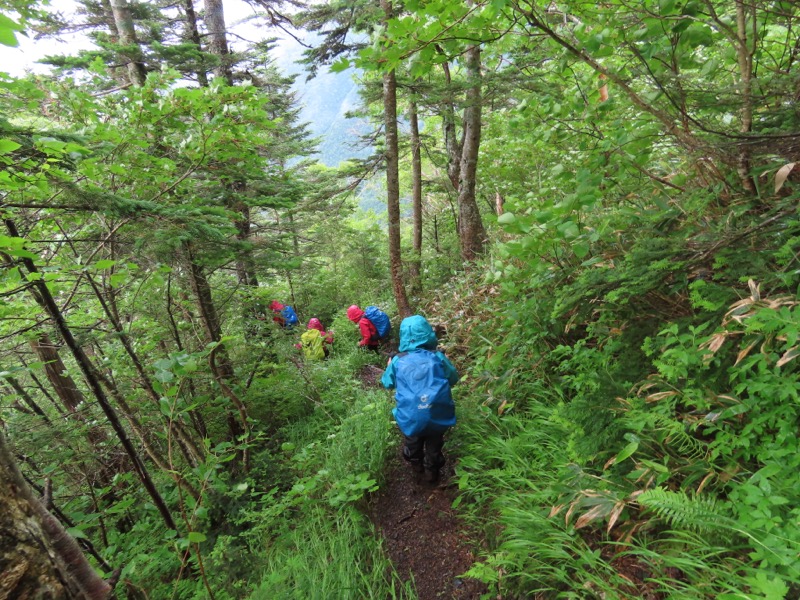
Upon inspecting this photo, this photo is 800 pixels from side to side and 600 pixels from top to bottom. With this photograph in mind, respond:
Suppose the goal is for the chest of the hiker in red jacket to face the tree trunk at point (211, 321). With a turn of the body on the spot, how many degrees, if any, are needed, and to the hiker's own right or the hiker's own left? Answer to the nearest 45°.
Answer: approximately 45° to the hiker's own left

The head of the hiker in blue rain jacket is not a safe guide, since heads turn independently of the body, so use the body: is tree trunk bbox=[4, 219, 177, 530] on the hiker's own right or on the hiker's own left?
on the hiker's own left

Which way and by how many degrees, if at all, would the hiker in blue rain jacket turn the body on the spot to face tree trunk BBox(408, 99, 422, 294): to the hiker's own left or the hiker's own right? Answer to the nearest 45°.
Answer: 0° — they already face it

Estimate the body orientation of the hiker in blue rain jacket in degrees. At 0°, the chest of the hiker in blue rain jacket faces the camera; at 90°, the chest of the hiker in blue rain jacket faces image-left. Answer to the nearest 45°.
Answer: approximately 180°

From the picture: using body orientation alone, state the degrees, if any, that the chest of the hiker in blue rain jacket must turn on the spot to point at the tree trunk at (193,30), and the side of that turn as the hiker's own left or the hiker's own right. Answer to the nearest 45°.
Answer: approximately 45° to the hiker's own left

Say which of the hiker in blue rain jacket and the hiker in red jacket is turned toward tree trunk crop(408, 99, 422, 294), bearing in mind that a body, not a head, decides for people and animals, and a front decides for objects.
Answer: the hiker in blue rain jacket

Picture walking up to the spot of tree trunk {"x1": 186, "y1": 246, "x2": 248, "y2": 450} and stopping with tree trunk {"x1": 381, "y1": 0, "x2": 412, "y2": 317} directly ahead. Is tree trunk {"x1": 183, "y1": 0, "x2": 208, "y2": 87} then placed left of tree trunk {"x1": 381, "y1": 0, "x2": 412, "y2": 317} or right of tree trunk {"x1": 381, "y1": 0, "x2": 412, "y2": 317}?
left
